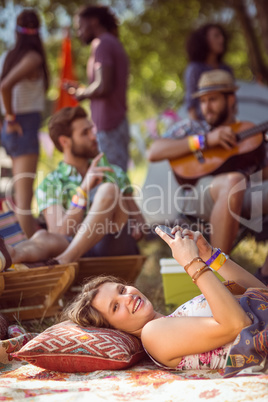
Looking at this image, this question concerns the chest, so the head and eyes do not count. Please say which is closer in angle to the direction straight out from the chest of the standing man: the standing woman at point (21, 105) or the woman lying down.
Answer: the standing woman

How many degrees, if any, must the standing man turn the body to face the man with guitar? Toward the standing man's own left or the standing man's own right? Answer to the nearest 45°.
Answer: approximately 135° to the standing man's own left

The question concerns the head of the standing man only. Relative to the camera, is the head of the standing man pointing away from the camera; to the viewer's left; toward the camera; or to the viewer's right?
to the viewer's left

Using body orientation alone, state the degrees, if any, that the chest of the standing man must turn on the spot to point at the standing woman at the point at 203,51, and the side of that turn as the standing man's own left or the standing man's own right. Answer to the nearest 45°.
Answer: approximately 135° to the standing man's own right

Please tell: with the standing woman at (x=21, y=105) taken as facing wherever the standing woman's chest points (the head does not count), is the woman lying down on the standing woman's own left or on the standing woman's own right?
on the standing woman's own right

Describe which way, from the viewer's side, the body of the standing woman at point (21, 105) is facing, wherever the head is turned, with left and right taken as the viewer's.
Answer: facing away from the viewer and to the right of the viewer

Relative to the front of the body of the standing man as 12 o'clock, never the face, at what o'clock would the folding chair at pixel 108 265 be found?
The folding chair is roughly at 9 o'clock from the standing man.

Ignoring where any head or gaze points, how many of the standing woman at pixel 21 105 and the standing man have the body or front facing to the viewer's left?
1

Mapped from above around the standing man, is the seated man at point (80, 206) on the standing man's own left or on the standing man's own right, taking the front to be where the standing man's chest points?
on the standing man's own left

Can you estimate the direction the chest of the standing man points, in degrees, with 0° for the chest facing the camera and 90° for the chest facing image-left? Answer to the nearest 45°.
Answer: approximately 90°

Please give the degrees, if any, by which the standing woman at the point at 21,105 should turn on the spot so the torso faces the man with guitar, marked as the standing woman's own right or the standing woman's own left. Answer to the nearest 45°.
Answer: approximately 90° to the standing woman's own right

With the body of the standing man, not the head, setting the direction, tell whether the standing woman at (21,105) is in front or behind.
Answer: in front
